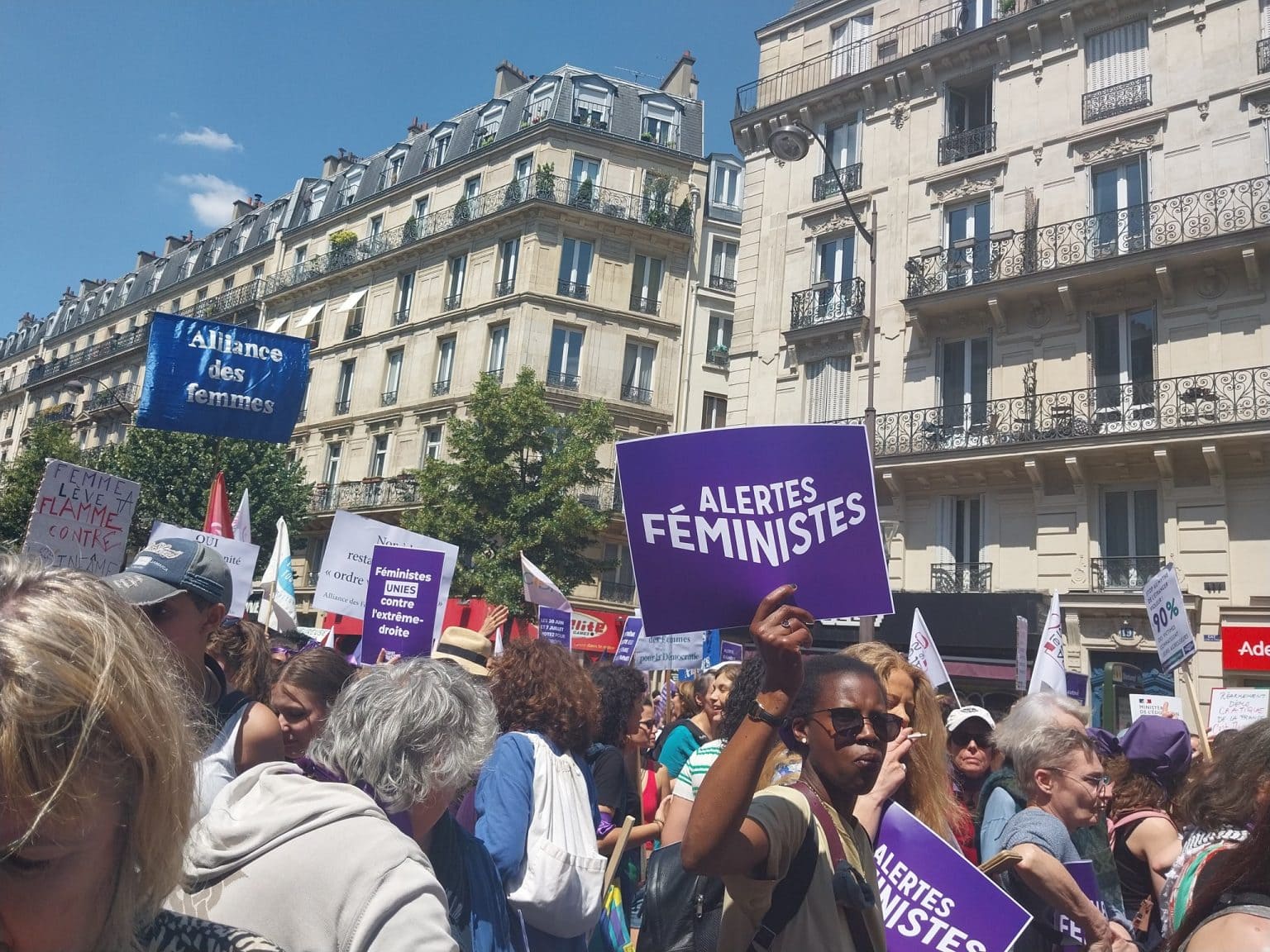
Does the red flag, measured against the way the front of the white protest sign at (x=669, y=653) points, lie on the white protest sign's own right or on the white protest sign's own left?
on the white protest sign's own right

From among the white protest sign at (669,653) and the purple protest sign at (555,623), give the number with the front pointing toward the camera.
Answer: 2

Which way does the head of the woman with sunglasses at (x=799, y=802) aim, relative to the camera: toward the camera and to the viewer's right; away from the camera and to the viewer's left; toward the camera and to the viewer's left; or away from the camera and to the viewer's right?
toward the camera and to the viewer's right

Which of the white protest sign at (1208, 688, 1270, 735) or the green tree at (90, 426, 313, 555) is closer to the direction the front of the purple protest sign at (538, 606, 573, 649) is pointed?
the white protest sign

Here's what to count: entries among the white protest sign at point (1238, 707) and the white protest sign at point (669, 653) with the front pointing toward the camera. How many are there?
2

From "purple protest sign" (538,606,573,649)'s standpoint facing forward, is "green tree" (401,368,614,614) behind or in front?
behind

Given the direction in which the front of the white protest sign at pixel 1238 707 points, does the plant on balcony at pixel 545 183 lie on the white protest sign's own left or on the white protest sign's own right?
on the white protest sign's own right
